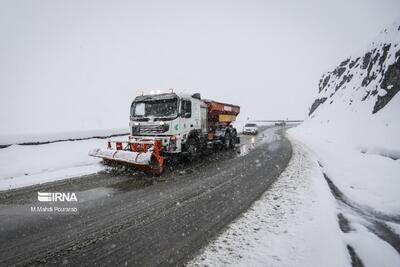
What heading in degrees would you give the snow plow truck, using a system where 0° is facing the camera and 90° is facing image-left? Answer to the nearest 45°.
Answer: approximately 45°
